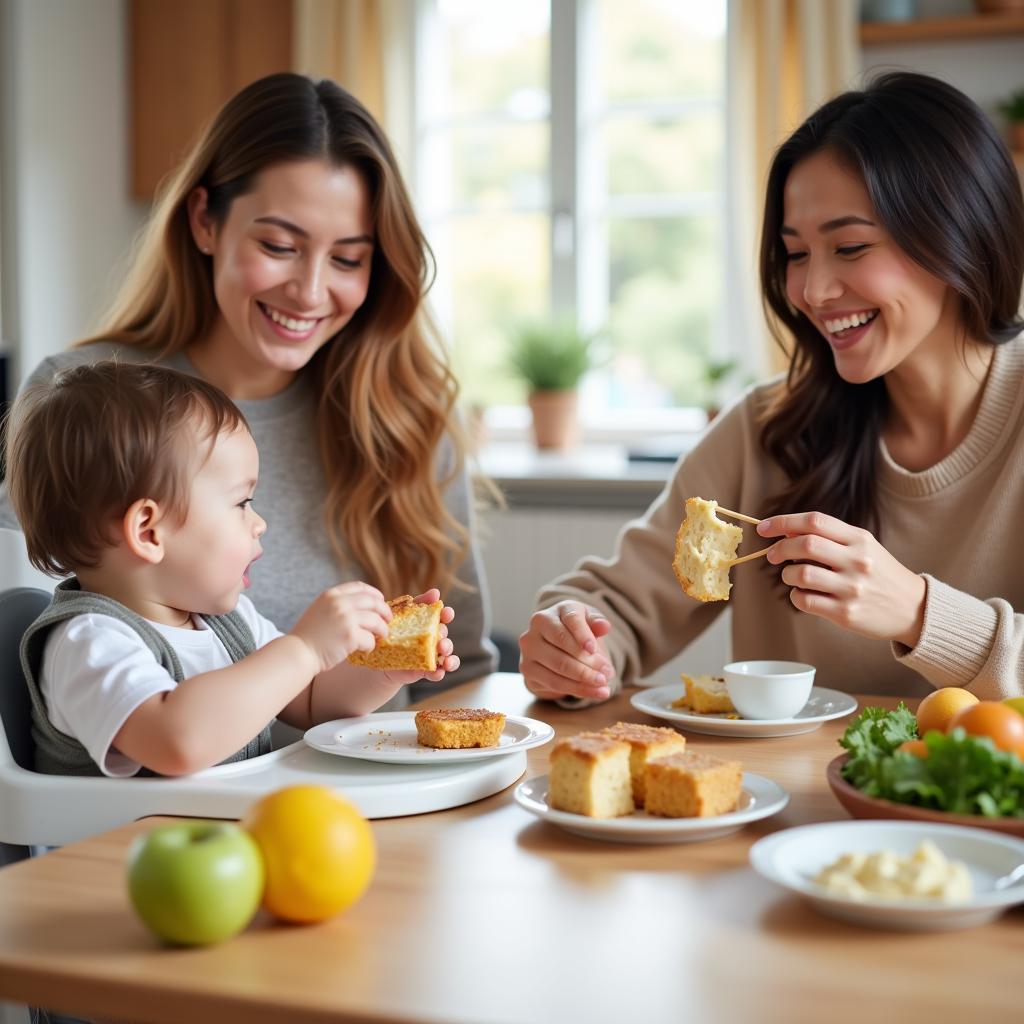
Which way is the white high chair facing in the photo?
to the viewer's right

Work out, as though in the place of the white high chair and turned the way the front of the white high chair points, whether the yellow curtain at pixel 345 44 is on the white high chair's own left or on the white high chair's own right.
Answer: on the white high chair's own left

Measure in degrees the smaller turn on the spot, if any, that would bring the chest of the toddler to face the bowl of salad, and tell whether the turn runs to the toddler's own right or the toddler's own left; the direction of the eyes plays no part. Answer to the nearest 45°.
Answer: approximately 45° to the toddler's own right

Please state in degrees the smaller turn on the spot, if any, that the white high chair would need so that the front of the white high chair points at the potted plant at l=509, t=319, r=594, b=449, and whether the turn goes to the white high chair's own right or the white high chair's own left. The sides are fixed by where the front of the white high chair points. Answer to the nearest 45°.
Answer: approximately 90° to the white high chair's own left

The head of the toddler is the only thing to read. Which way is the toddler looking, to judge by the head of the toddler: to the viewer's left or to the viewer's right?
to the viewer's right

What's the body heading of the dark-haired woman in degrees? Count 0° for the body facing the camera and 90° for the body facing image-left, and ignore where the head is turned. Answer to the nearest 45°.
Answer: approximately 45°

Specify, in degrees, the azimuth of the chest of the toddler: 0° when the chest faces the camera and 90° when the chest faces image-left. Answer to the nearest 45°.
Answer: approximately 270°

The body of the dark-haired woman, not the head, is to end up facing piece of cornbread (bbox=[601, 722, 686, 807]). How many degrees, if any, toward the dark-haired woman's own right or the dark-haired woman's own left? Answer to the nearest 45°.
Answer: approximately 45° to the dark-haired woman's own left

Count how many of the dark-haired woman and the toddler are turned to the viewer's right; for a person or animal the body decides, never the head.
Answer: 1
